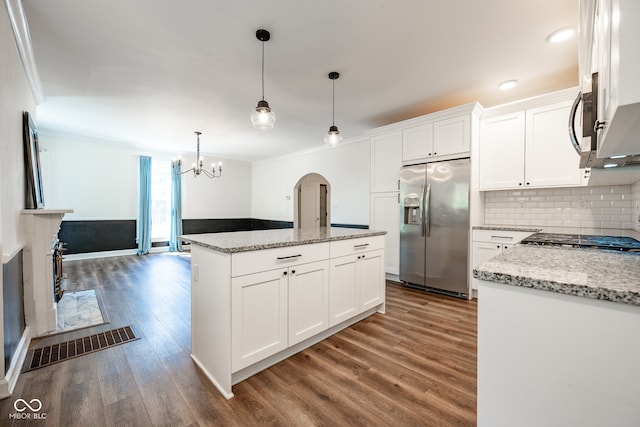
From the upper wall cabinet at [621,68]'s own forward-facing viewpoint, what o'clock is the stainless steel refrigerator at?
The stainless steel refrigerator is roughly at 2 o'clock from the upper wall cabinet.

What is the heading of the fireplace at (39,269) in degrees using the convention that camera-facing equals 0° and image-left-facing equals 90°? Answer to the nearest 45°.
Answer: approximately 270°

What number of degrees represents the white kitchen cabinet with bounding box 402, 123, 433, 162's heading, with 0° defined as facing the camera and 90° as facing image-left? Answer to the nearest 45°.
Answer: approximately 45°

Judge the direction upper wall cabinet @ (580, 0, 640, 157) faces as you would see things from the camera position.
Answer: facing to the left of the viewer

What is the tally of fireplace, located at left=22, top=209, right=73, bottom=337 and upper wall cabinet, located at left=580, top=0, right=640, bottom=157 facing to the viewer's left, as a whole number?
1

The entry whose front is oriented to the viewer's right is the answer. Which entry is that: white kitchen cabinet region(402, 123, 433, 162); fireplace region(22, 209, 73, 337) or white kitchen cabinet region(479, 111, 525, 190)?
the fireplace

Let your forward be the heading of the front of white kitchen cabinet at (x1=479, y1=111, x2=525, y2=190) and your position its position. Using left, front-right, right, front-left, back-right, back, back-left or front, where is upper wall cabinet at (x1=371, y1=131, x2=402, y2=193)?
front-right

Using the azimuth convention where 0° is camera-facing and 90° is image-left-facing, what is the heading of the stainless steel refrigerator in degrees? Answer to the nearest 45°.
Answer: approximately 45°

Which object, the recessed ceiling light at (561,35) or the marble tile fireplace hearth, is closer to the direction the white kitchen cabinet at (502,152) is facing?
the marble tile fireplace hearth

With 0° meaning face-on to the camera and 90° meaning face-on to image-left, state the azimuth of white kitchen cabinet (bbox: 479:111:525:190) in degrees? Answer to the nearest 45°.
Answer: approximately 45°
